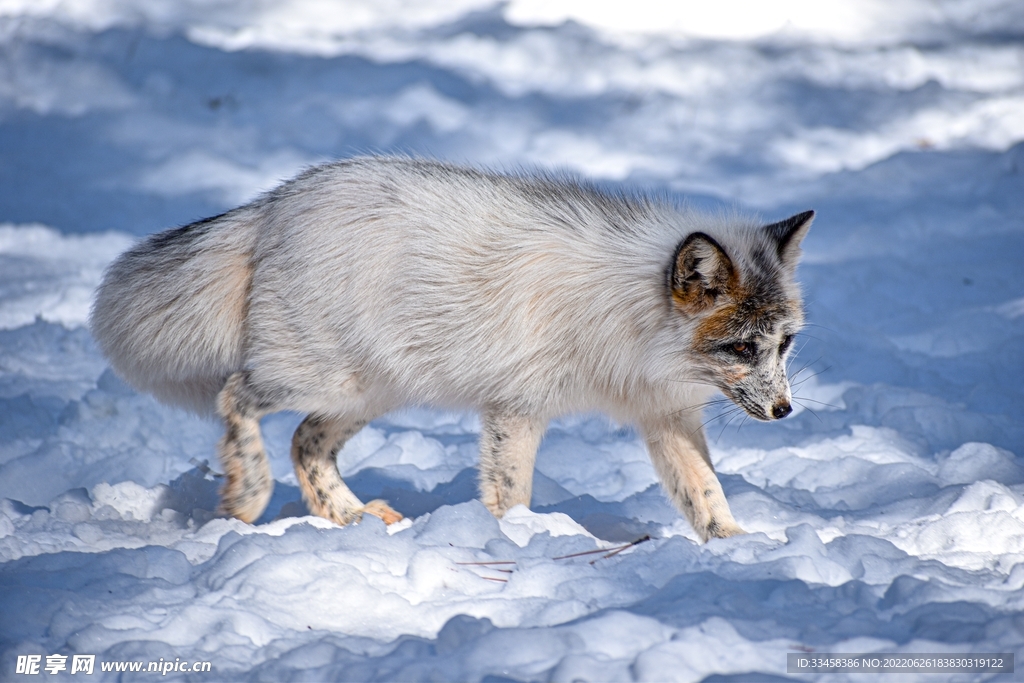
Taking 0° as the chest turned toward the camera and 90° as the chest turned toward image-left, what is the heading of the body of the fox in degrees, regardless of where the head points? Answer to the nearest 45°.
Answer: approximately 270°
